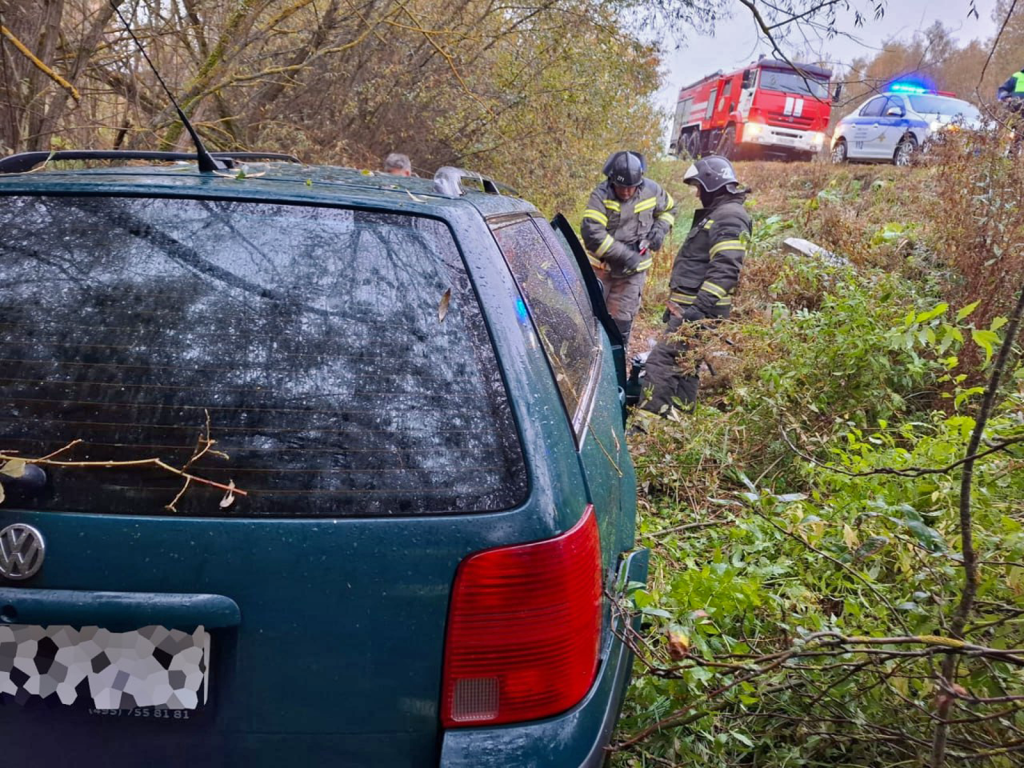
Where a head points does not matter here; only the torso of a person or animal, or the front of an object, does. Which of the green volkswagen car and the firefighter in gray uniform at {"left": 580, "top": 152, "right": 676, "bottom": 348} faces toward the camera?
the firefighter in gray uniform

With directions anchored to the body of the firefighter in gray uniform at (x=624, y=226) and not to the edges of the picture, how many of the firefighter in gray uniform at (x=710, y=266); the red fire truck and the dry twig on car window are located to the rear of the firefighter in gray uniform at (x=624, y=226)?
1

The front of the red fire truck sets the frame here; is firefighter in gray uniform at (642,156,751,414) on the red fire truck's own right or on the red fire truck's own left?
on the red fire truck's own right

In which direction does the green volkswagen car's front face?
away from the camera

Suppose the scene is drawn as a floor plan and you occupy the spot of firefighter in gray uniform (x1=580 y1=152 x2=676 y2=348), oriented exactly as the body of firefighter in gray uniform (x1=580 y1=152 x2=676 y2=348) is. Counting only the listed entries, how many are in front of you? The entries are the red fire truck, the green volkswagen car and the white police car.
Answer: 1

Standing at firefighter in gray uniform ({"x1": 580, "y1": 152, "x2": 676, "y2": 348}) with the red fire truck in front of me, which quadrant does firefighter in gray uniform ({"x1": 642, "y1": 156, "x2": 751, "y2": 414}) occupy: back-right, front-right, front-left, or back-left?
back-right

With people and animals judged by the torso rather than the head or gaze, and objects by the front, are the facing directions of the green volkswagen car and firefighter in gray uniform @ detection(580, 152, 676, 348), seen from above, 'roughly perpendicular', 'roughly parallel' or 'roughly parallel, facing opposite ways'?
roughly parallel, facing opposite ways

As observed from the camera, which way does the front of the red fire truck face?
facing the viewer and to the right of the viewer

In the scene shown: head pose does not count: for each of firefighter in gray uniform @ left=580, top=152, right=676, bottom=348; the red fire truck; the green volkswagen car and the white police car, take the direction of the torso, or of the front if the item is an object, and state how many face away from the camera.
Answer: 1

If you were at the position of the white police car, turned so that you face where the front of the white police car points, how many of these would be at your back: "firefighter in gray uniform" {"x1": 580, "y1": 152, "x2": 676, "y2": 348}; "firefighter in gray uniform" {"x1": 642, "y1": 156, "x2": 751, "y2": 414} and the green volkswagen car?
0

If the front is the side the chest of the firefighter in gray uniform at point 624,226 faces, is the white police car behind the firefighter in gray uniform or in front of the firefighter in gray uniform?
behind

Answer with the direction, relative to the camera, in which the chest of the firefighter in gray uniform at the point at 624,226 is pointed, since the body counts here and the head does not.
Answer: toward the camera

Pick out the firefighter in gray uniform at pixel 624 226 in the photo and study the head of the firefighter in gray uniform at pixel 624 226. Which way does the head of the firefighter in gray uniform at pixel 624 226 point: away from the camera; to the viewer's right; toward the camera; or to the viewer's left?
toward the camera

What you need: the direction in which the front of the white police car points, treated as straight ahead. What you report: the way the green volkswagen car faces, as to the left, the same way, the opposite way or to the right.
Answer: the opposite way

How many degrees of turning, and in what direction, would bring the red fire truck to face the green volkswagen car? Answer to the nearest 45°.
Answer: approximately 45° to its right

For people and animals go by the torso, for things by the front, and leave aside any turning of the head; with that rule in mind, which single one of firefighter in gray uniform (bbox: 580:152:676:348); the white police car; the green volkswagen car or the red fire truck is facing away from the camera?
the green volkswagen car
